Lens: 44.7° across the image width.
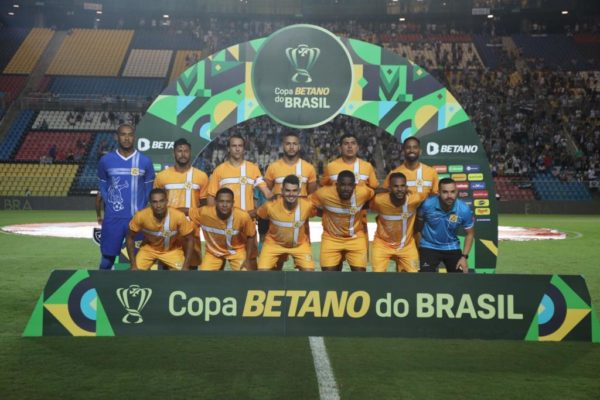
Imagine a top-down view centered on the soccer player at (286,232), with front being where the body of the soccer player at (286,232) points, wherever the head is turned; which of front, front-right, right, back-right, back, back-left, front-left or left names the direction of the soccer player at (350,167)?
back-left

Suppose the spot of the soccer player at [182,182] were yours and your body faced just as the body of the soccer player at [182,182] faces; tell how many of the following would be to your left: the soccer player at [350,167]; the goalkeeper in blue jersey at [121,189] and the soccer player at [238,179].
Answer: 2

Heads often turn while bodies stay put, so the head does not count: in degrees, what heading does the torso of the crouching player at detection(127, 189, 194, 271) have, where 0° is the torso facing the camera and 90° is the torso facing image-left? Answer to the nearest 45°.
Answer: approximately 0°

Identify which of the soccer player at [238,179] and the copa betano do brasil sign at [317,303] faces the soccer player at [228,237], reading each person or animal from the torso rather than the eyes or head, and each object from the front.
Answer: the soccer player at [238,179]

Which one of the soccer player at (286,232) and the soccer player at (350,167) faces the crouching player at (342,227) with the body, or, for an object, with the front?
the soccer player at (350,167)

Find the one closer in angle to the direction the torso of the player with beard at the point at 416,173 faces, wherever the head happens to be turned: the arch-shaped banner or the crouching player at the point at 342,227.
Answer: the crouching player

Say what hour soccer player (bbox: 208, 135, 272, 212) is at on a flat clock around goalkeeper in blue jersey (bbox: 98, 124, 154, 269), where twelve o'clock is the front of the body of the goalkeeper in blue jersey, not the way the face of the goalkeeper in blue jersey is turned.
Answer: The soccer player is roughly at 9 o'clock from the goalkeeper in blue jersey.

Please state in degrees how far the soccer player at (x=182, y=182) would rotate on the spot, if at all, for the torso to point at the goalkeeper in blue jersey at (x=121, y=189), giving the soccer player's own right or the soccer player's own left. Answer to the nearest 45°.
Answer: approximately 90° to the soccer player's own right

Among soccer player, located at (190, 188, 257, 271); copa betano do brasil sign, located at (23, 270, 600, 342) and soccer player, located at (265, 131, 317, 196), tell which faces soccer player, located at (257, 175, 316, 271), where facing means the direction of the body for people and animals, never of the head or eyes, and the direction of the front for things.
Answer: soccer player, located at (265, 131, 317, 196)

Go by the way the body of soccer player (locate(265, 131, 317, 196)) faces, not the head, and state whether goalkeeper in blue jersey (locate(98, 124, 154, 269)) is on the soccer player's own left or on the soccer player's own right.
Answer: on the soccer player's own right
